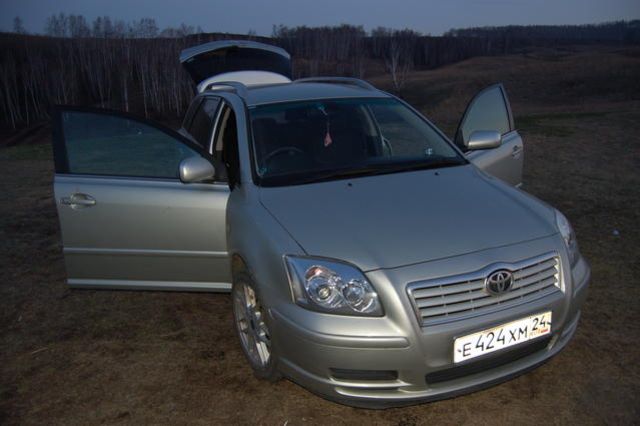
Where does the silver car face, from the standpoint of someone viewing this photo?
facing the viewer and to the right of the viewer
